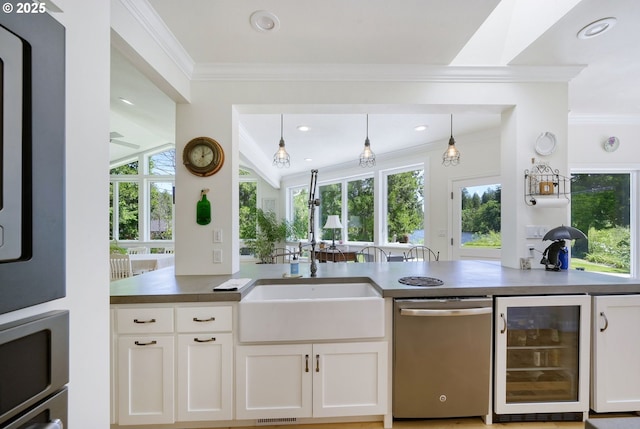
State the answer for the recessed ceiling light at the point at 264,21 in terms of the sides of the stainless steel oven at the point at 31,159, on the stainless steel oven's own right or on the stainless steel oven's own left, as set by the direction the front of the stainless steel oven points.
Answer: on the stainless steel oven's own left

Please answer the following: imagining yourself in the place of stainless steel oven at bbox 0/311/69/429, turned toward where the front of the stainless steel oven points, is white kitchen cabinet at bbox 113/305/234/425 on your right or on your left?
on your left

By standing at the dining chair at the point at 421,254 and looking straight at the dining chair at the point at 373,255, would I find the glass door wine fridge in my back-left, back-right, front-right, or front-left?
back-left

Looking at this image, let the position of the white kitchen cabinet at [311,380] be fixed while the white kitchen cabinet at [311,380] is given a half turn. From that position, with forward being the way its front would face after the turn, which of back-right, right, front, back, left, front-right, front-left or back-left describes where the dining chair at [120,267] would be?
front-left

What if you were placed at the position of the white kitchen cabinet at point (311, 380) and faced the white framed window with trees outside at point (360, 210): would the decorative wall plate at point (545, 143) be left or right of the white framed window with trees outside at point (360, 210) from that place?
right

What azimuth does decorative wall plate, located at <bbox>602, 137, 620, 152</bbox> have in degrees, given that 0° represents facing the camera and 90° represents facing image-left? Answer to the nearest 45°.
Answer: approximately 0°

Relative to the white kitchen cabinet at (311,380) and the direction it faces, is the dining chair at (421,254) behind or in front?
behind
